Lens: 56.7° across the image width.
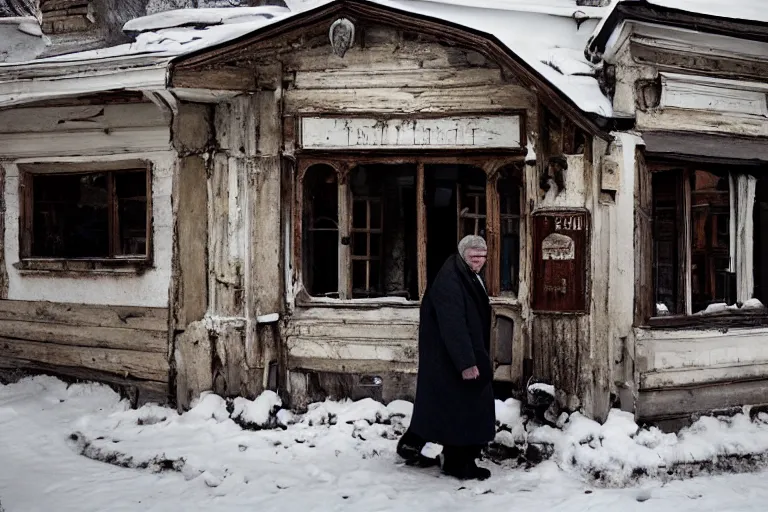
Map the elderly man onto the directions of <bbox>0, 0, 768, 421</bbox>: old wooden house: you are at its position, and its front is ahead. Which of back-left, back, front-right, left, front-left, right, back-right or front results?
front

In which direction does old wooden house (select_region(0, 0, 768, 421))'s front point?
toward the camera

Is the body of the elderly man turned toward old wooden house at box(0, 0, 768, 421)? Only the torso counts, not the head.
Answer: no
